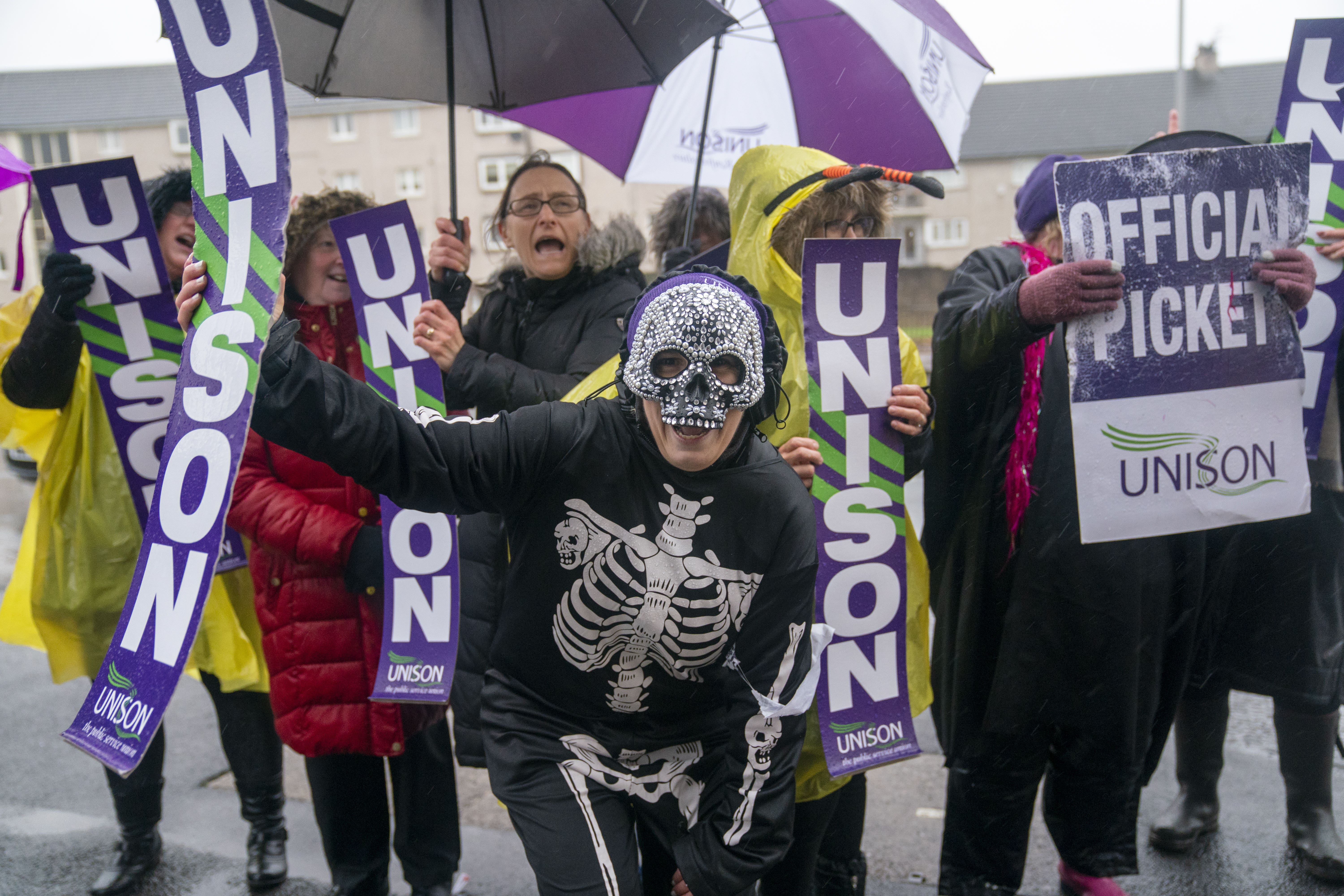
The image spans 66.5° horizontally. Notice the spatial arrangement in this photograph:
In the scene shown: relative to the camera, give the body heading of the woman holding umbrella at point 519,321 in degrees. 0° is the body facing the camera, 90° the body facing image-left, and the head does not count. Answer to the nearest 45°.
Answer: approximately 45°
